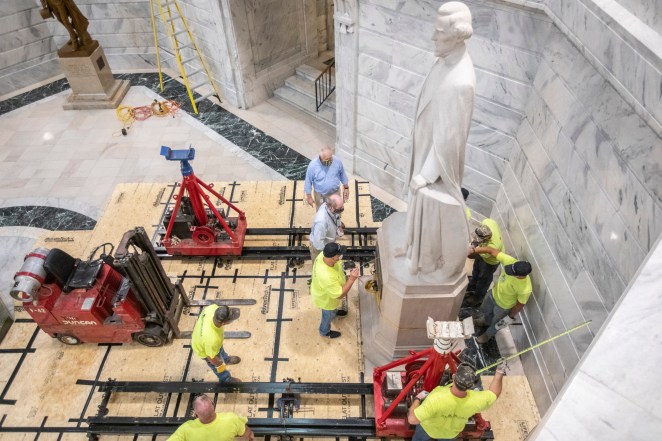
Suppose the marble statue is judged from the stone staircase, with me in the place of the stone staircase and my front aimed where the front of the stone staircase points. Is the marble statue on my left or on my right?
on my left

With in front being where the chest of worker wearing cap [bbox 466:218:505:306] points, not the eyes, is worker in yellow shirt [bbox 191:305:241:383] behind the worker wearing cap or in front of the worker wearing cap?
in front

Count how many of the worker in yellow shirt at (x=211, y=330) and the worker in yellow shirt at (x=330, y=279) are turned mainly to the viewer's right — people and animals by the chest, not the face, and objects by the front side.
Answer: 2

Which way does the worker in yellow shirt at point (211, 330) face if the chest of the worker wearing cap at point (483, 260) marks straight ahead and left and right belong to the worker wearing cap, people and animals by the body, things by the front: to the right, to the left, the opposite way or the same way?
the opposite way

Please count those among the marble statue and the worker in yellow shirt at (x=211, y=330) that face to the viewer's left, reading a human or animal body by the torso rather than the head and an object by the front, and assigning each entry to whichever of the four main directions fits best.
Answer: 1

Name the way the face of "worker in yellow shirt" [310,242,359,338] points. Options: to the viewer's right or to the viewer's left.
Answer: to the viewer's right

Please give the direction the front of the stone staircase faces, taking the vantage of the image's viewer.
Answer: facing the viewer and to the left of the viewer

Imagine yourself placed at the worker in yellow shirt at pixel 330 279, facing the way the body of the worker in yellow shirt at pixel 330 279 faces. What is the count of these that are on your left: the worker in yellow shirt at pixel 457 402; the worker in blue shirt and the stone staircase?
2

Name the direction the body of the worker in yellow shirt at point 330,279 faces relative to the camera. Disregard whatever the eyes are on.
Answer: to the viewer's right

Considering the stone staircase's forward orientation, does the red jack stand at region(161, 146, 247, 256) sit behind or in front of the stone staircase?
in front

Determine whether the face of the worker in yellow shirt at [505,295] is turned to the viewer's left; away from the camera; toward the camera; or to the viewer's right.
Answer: to the viewer's left

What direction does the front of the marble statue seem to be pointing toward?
to the viewer's left

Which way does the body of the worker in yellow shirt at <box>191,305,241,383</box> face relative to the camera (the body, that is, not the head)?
to the viewer's right
